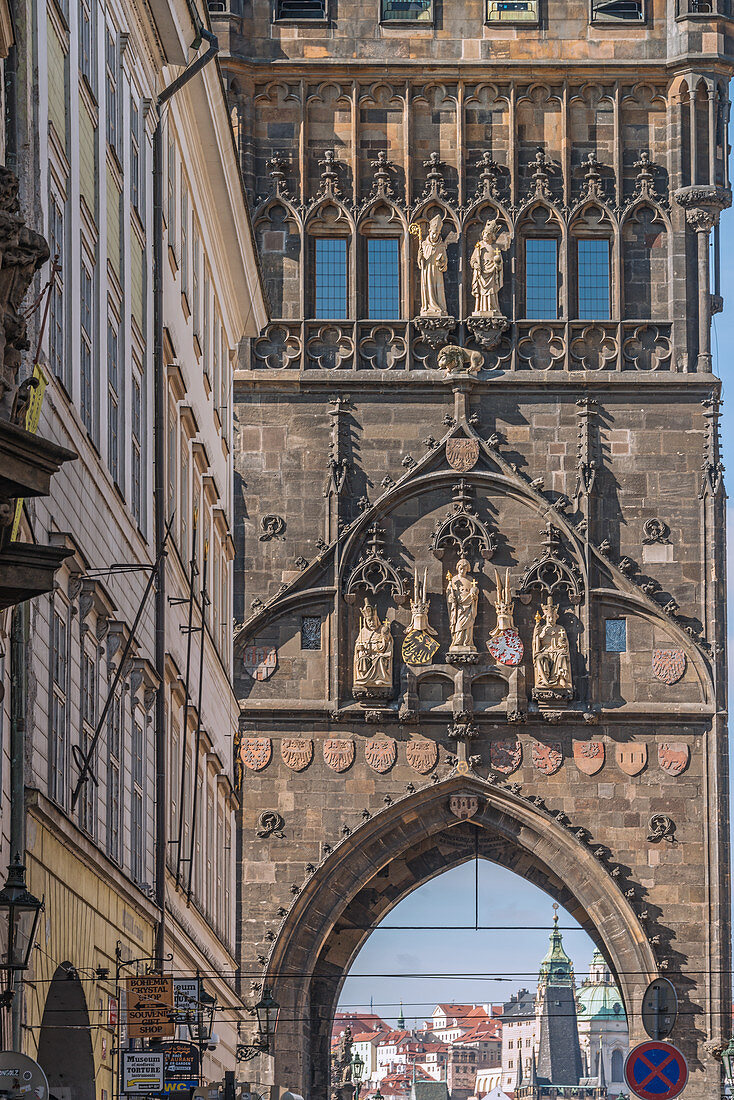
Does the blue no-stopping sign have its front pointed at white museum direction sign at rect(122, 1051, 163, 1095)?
no

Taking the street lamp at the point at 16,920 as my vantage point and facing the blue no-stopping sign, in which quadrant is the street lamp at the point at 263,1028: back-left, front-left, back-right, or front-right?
front-left

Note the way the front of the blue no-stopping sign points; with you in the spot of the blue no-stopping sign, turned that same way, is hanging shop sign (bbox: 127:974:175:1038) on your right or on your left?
on your right

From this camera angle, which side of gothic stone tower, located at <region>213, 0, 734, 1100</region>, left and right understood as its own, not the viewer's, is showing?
front

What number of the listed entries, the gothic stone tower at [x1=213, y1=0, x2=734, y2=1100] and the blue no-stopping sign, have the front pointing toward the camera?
2

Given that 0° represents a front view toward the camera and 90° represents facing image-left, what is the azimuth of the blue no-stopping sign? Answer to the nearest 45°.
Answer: approximately 0°

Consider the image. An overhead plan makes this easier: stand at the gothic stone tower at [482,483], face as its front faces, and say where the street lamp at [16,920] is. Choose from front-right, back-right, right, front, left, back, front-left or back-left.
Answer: front

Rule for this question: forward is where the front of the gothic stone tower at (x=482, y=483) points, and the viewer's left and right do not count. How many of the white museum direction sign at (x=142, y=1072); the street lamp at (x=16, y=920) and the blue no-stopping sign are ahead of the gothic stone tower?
3

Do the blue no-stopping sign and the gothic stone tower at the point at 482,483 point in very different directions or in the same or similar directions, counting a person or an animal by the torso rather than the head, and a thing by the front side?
same or similar directions

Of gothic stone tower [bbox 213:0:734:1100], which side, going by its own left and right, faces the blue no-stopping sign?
front

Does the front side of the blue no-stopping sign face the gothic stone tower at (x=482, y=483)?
no
